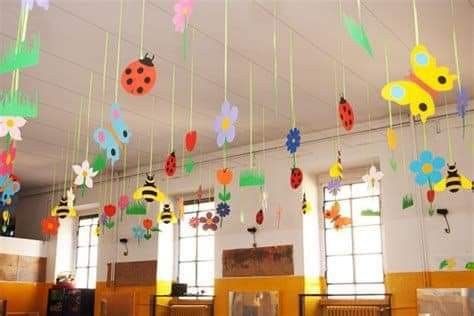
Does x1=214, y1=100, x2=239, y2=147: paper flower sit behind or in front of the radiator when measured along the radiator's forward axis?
in front

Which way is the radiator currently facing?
toward the camera

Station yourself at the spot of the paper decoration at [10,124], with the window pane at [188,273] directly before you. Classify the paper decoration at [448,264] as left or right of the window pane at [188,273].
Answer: right

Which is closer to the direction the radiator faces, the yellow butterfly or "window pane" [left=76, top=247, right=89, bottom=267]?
the yellow butterfly
